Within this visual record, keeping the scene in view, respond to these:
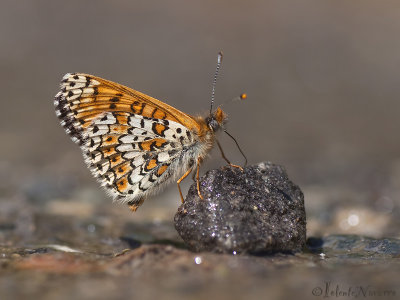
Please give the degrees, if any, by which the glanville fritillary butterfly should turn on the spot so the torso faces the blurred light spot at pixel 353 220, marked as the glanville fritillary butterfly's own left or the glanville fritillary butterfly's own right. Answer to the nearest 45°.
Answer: approximately 45° to the glanville fritillary butterfly's own left

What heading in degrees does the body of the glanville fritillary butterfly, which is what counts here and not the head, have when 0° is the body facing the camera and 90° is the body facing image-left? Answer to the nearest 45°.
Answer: approximately 270°
